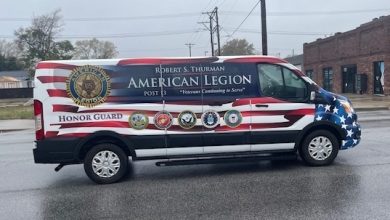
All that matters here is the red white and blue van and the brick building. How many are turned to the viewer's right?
1

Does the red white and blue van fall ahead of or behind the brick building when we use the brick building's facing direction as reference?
ahead

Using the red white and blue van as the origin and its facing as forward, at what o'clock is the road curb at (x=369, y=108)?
The road curb is roughly at 10 o'clock from the red white and blue van.

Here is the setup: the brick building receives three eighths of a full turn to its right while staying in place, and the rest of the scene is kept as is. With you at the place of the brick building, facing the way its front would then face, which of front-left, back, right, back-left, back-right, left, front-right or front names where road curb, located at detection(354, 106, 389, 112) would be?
back

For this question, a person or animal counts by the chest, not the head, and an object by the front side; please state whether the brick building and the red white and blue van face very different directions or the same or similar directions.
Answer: very different directions

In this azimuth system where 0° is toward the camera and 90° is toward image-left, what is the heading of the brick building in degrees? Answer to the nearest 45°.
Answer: approximately 45°

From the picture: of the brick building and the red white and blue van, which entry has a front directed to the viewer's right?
the red white and blue van

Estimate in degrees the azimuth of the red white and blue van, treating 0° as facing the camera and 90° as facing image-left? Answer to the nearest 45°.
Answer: approximately 270°

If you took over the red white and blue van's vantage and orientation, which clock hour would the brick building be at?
The brick building is roughly at 10 o'clock from the red white and blue van.
